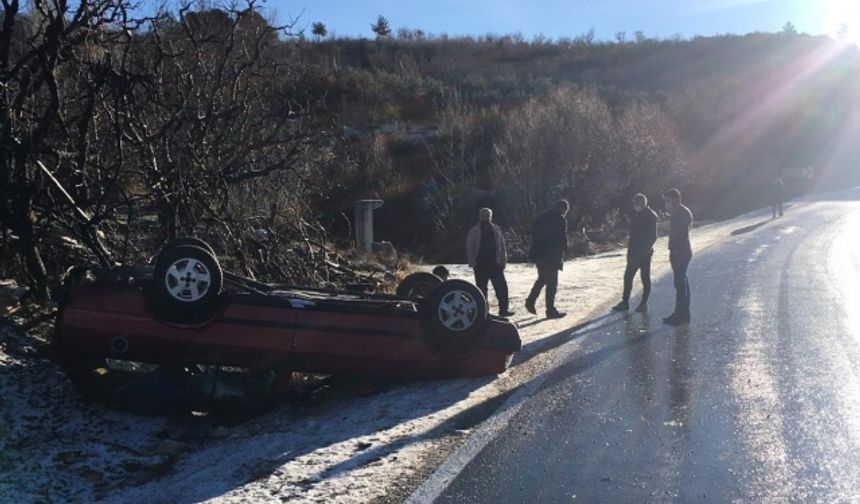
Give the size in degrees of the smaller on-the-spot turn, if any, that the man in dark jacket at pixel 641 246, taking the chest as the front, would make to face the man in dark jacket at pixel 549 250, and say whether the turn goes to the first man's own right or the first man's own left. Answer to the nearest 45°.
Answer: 0° — they already face them

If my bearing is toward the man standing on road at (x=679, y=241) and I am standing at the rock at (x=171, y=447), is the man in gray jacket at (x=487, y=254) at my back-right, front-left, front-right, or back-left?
front-left

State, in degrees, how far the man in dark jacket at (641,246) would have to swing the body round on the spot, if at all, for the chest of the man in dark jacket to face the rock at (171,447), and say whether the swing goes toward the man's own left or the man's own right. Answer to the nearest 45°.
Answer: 0° — they already face it

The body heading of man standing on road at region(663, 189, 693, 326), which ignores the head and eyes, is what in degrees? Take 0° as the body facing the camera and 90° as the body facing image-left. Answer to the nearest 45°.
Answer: approximately 90°

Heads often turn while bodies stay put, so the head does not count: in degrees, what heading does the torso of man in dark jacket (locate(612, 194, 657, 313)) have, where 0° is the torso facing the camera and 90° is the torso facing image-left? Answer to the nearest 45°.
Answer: approximately 45°

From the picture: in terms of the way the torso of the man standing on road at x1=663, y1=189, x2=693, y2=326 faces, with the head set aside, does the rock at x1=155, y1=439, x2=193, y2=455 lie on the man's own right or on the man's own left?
on the man's own left
